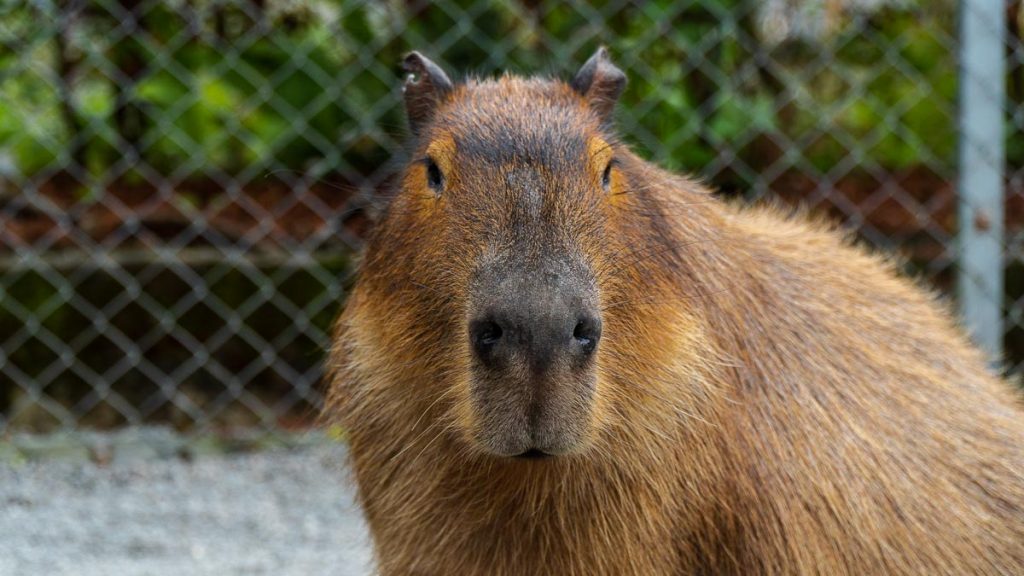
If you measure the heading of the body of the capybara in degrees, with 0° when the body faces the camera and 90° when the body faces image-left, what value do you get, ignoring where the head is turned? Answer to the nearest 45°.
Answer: approximately 45°
